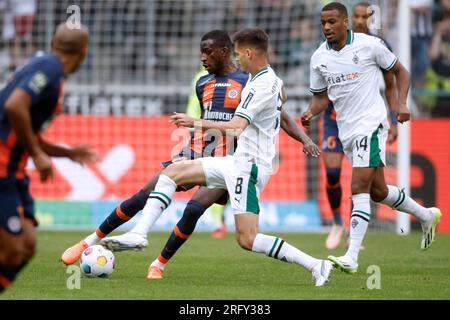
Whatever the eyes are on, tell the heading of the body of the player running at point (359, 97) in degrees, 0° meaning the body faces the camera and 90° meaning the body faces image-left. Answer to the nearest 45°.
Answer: approximately 45°

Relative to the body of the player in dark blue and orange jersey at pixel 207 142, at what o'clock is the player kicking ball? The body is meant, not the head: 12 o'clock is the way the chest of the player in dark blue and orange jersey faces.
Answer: The player kicking ball is roughly at 10 o'clock from the player in dark blue and orange jersey.

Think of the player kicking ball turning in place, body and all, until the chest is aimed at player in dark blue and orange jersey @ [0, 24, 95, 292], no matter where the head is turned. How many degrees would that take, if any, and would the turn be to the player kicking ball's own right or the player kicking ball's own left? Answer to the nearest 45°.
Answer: approximately 45° to the player kicking ball's own left

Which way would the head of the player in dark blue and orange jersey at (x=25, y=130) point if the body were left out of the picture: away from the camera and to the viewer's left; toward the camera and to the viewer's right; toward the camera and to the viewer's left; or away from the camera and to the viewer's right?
away from the camera and to the viewer's right

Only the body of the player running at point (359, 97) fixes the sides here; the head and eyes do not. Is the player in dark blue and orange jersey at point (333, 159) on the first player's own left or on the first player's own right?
on the first player's own right

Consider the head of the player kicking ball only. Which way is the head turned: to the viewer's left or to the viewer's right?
to the viewer's left

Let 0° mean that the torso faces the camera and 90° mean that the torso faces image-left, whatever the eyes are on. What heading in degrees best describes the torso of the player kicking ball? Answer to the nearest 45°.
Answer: approximately 90°

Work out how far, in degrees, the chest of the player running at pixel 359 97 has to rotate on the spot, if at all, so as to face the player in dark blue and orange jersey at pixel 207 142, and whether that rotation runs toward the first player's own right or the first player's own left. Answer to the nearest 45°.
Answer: approximately 45° to the first player's own right

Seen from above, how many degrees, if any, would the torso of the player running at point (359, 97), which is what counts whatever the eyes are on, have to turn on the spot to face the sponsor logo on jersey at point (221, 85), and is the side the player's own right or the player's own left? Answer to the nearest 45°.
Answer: approximately 45° to the player's own right

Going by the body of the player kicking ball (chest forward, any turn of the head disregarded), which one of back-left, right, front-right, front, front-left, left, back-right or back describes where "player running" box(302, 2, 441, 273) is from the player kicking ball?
back-right
